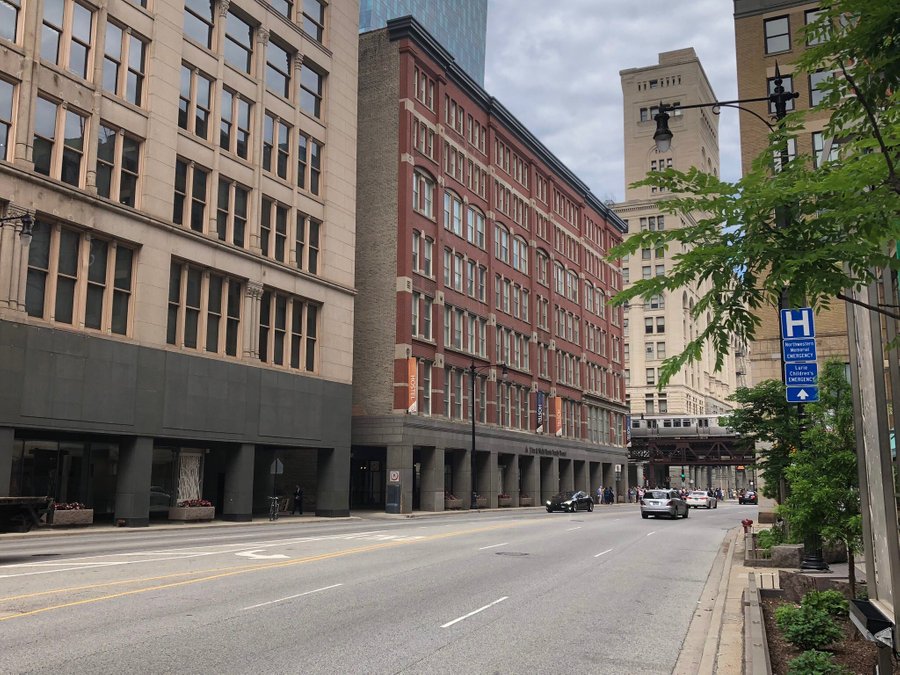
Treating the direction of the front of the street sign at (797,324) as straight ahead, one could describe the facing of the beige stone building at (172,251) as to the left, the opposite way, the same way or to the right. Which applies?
to the left

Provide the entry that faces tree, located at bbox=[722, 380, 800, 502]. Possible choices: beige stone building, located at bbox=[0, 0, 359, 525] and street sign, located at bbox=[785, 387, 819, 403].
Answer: the beige stone building

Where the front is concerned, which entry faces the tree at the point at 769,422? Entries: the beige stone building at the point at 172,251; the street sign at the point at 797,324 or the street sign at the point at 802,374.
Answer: the beige stone building

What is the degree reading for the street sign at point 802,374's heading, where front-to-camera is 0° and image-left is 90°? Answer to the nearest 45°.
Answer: approximately 0°

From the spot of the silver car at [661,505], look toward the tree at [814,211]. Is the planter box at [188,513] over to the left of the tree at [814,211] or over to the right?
right

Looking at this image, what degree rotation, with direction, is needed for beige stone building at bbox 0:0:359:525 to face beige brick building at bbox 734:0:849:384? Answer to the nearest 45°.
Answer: approximately 45° to its left

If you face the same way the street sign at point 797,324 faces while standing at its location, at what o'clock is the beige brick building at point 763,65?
The beige brick building is roughly at 6 o'clock from the street sign.

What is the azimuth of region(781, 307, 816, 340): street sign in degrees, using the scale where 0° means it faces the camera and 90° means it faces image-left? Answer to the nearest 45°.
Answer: approximately 0°

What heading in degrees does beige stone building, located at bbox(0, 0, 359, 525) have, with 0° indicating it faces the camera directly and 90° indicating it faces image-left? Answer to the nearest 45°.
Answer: approximately 315°

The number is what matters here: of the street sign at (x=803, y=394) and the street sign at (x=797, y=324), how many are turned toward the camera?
2

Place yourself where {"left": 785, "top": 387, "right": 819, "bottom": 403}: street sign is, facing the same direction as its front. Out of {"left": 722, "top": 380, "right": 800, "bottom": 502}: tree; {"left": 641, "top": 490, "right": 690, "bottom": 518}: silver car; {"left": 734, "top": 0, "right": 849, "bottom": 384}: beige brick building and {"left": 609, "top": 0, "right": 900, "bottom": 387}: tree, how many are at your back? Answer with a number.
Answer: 3

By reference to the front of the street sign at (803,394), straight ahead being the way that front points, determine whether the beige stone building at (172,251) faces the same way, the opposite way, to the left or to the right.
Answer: to the left
